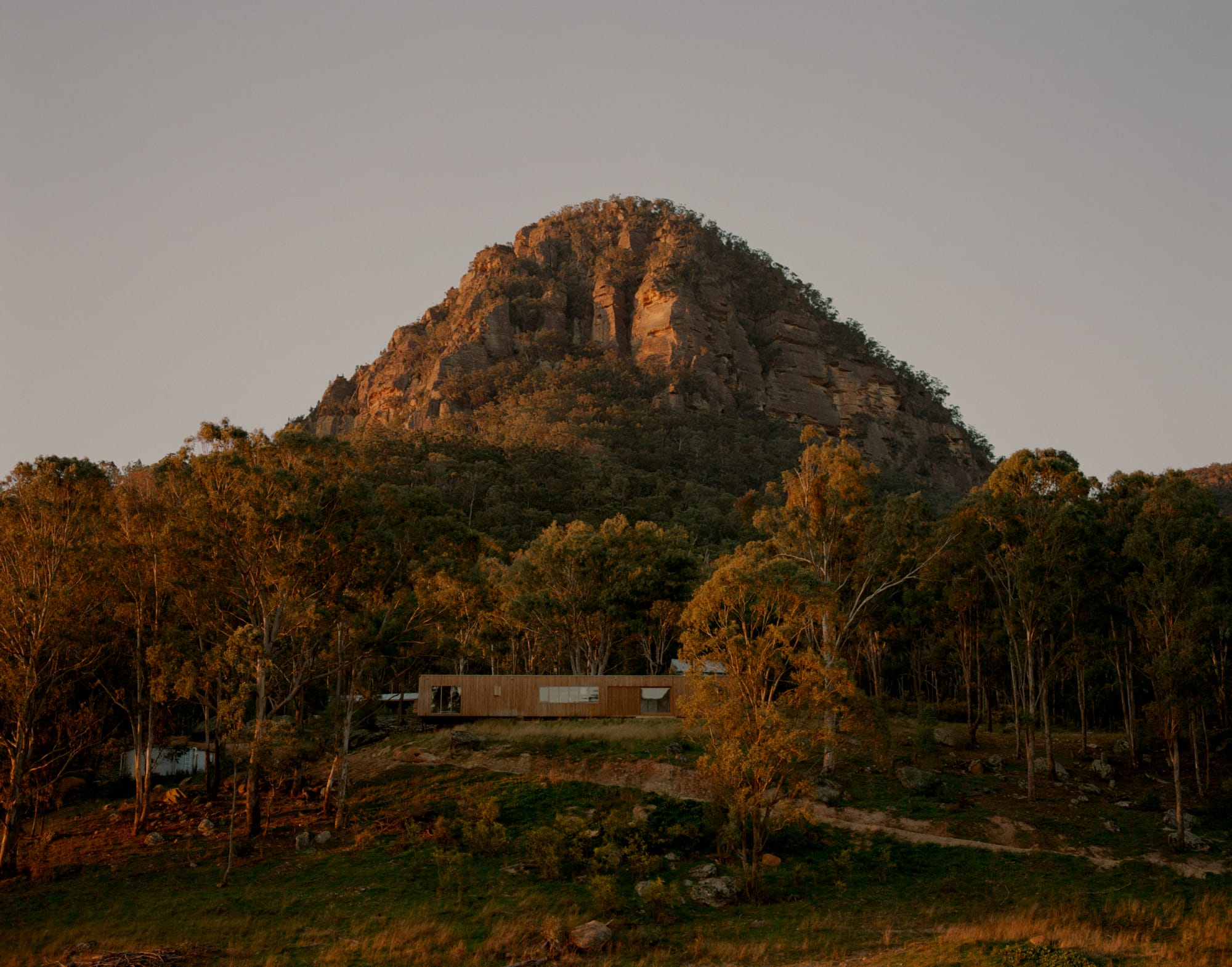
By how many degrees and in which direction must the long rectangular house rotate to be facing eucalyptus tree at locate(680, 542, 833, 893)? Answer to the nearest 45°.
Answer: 0° — it already faces it

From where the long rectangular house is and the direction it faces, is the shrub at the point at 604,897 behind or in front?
in front

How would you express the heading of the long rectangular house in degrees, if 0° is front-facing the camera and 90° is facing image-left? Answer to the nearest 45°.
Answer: approximately 0°

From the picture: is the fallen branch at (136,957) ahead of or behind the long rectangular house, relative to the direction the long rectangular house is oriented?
ahead

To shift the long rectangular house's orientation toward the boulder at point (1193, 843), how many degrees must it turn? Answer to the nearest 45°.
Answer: approximately 45° to its left

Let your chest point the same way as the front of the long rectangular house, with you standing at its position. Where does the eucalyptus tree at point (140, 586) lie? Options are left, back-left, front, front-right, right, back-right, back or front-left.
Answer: front-right

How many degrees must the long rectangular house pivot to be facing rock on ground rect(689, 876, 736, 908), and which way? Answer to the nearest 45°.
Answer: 0° — it already faces it

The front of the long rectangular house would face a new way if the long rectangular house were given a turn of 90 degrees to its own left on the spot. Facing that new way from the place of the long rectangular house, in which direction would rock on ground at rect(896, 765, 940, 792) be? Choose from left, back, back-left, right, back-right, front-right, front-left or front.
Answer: front-right

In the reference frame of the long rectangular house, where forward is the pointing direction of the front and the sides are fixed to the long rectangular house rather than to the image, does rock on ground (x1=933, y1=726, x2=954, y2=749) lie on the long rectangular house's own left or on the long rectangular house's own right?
on the long rectangular house's own left

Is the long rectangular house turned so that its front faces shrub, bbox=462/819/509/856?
yes

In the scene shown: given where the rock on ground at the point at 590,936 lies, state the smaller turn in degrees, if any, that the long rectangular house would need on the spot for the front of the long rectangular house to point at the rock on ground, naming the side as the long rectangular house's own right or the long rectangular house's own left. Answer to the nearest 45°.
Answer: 0° — it already faces it

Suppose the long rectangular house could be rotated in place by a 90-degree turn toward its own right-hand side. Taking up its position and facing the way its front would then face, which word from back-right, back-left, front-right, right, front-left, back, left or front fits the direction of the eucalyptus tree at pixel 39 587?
front-left

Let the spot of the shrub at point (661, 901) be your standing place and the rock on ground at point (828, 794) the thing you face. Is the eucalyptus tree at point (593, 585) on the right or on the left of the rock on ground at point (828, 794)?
left
